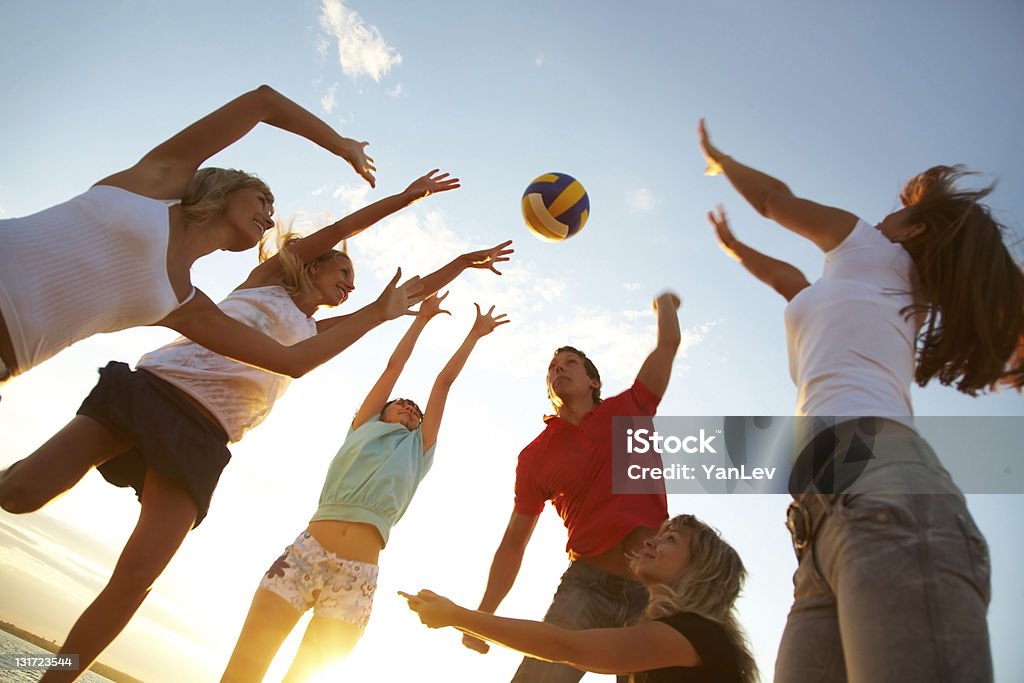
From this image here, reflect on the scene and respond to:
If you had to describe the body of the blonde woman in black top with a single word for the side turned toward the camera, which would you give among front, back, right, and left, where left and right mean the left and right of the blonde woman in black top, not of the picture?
left

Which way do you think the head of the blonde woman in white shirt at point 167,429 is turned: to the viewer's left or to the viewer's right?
to the viewer's right

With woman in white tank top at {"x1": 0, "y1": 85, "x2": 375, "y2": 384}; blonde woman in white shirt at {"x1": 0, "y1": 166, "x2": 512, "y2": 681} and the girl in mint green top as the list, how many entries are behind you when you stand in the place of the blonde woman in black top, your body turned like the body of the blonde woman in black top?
0

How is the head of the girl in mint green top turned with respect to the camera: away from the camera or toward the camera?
toward the camera

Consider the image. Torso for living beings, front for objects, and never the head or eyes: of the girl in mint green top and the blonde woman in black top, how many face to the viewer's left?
1

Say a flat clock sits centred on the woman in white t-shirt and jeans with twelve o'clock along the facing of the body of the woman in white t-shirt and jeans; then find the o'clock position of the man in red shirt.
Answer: The man in red shirt is roughly at 2 o'clock from the woman in white t-shirt and jeans.

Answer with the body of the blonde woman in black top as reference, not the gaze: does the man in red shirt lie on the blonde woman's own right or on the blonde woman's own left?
on the blonde woman's own right

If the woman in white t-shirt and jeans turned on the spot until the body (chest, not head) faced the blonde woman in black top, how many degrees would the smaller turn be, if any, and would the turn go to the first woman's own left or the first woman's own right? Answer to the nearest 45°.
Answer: approximately 45° to the first woman's own right

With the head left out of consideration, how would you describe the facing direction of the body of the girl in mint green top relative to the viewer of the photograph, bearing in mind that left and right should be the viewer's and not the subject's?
facing the viewer

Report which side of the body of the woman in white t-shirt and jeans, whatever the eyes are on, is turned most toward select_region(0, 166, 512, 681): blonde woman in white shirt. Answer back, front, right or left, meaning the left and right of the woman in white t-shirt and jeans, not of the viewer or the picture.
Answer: front

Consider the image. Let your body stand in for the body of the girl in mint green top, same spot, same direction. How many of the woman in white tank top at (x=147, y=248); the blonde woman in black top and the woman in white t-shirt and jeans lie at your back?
0

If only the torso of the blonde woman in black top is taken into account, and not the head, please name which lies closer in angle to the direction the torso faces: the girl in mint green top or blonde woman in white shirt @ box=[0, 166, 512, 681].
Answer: the blonde woman in white shirt

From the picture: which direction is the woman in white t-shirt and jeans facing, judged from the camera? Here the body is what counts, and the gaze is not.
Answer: to the viewer's left
